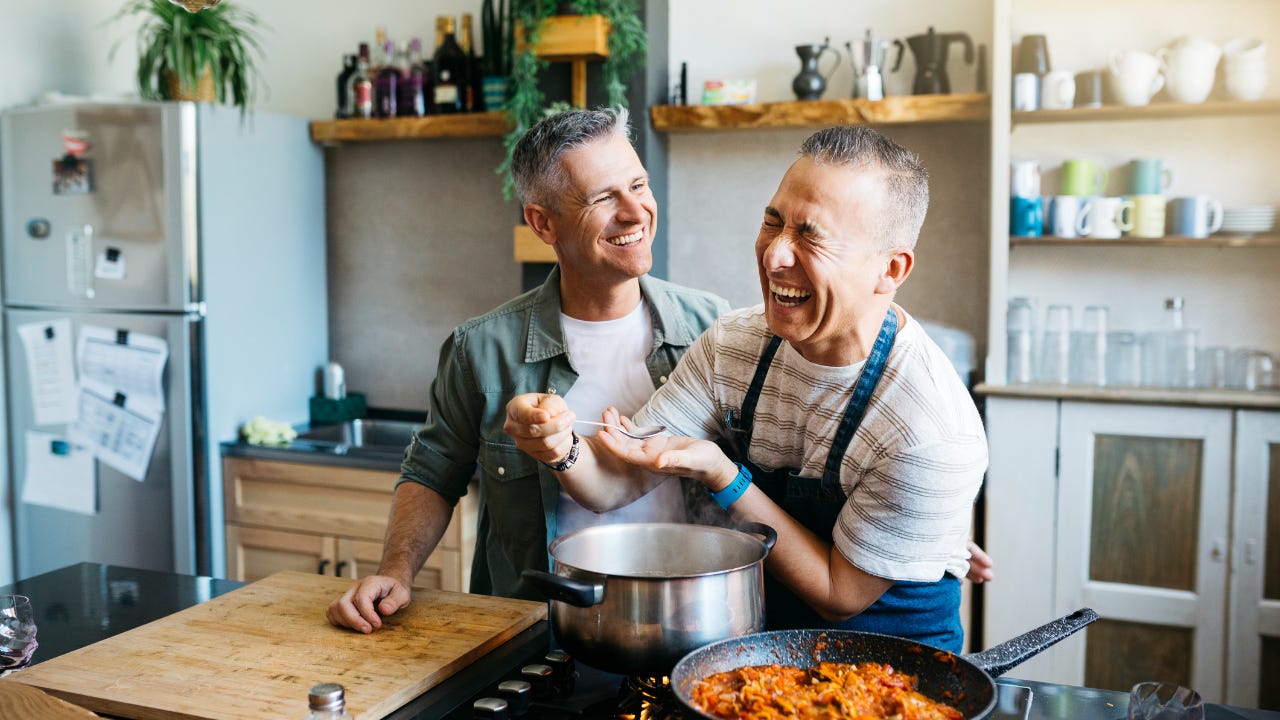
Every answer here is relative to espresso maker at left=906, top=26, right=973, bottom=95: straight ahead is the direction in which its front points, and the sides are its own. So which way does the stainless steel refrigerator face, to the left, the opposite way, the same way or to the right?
to the left

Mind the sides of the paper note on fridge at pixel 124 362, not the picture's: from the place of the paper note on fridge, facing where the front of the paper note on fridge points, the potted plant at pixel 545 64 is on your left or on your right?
on your left

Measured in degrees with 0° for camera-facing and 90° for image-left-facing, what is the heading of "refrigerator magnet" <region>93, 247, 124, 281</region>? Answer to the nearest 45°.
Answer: approximately 0°

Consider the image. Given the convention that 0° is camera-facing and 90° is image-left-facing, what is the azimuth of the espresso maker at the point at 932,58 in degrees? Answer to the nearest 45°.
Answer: approximately 90°

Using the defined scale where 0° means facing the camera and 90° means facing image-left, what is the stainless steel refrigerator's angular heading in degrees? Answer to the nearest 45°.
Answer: approximately 45°

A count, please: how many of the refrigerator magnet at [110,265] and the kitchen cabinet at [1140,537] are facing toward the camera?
2

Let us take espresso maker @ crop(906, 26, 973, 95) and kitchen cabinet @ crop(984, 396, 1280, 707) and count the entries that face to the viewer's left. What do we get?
1

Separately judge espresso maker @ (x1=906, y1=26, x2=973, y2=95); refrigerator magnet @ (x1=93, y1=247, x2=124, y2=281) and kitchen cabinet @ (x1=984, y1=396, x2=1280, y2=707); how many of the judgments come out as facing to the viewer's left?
1

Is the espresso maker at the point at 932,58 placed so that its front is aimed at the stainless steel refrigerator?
yes

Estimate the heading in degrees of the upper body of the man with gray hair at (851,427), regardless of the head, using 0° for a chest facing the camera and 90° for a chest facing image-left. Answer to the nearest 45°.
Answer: approximately 45°

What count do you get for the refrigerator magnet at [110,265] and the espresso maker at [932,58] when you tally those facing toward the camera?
1

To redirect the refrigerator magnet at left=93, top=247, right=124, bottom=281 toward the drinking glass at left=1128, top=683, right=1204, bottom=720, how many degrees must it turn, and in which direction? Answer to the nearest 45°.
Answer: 0° — it already faces it
